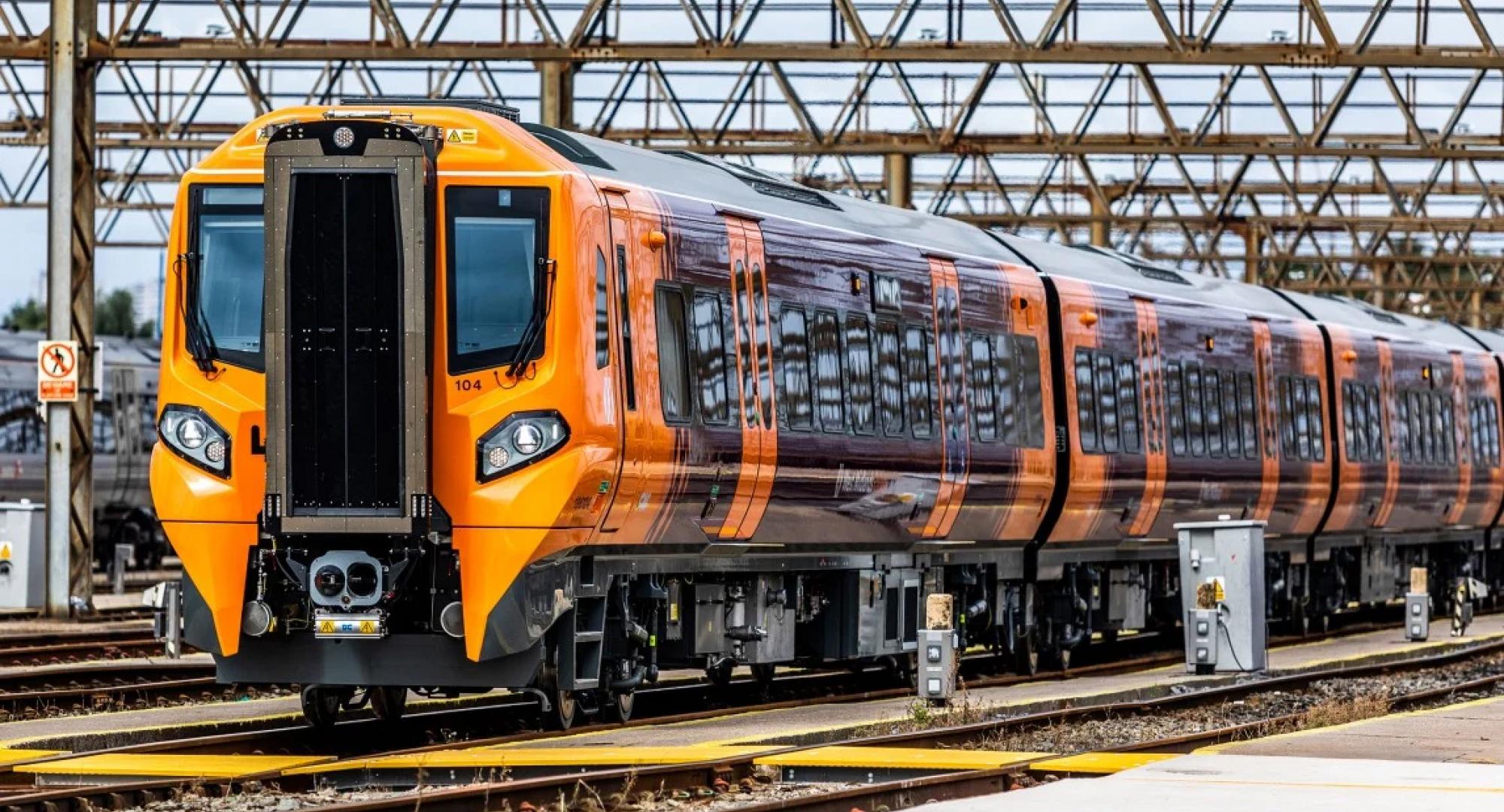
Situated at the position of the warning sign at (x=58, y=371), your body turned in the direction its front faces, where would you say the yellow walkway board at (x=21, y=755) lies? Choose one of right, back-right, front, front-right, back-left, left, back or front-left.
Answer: front

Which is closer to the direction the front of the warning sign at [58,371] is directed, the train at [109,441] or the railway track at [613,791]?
the railway track

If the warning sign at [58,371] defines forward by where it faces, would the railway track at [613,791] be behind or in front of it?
in front

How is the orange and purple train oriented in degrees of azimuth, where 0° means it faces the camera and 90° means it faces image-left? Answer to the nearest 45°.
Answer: approximately 45°

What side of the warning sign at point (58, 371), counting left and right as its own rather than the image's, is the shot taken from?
front

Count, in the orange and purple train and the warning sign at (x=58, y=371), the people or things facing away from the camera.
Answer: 0

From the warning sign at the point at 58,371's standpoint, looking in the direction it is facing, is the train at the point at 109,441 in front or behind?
behind

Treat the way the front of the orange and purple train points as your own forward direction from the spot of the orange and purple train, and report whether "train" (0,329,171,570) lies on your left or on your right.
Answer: on your right

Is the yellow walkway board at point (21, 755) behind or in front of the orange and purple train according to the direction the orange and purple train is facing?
in front

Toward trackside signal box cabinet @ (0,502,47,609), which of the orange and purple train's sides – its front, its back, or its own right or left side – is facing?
right
